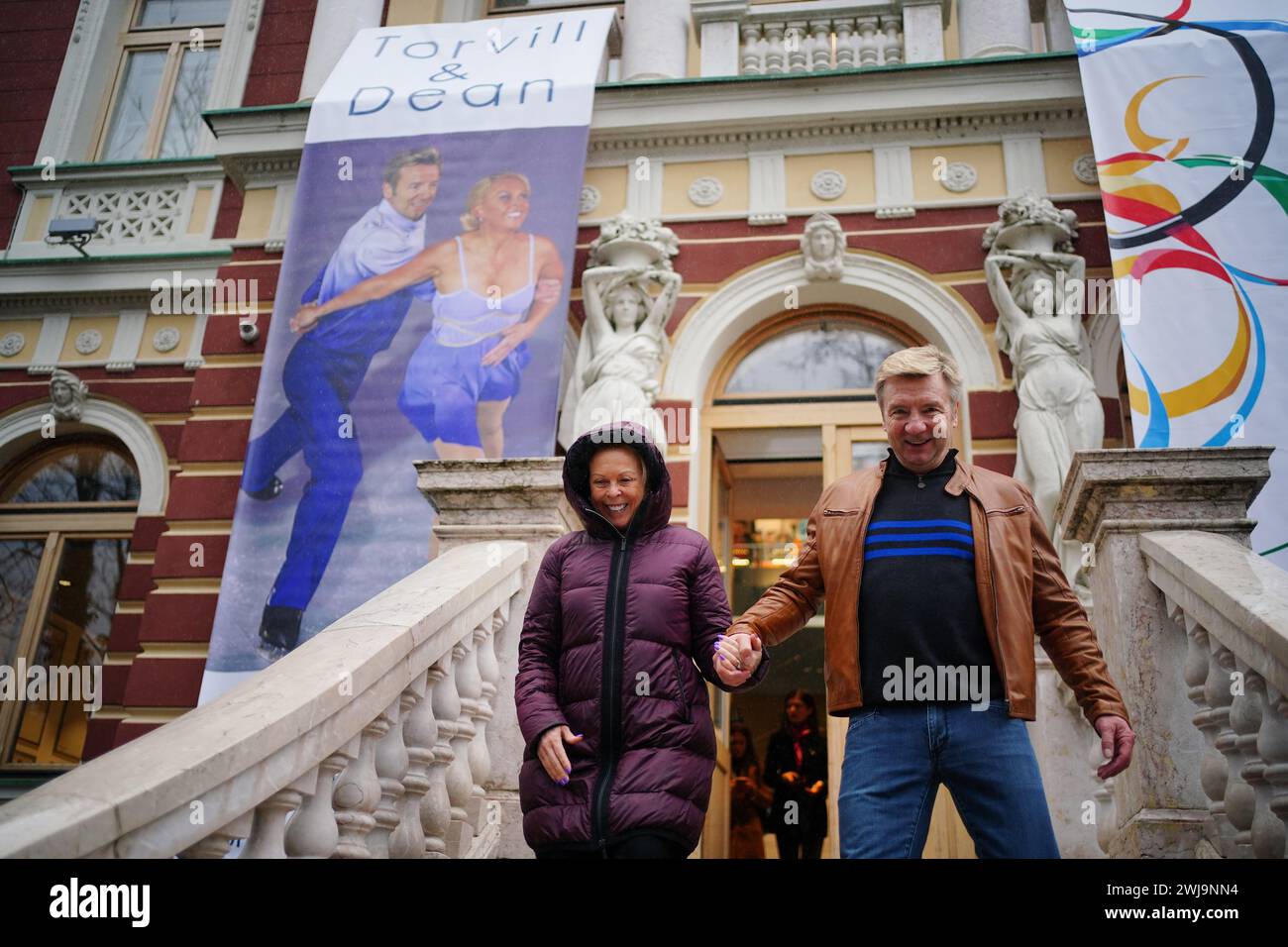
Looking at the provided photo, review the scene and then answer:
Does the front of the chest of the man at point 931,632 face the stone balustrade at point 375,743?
no

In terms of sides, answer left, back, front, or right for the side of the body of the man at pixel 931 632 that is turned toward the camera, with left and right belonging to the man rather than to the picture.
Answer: front

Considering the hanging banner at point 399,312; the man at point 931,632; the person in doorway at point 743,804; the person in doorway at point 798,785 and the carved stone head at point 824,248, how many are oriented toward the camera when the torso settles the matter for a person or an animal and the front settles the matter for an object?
5

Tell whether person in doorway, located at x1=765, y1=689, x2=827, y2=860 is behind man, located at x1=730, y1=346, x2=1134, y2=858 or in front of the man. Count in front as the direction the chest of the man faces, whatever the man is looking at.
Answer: behind

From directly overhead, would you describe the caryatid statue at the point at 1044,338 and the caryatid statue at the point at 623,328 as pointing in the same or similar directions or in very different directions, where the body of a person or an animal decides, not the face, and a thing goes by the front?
same or similar directions

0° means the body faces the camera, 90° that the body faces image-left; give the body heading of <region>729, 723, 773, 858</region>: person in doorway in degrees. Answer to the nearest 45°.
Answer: approximately 0°

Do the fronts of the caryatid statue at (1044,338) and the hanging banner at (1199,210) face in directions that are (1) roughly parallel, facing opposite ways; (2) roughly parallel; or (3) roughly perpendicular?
roughly parallel

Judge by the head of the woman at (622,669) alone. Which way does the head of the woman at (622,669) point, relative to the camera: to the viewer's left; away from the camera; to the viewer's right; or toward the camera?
toward the camera

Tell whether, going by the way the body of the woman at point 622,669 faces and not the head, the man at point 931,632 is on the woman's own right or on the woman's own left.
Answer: on the woman's own left

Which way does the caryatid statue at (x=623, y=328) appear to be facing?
toward the camera

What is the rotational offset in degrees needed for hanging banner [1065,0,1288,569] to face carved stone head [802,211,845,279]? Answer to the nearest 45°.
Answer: approximately 90° to its right

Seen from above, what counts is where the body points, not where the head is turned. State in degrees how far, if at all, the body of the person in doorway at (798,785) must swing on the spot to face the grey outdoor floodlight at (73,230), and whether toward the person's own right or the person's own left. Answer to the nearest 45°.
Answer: approximately 90° to the person's own right

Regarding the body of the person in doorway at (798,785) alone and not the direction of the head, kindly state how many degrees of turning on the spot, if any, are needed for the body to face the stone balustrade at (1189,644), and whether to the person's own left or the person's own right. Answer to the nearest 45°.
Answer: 0° — they already face it

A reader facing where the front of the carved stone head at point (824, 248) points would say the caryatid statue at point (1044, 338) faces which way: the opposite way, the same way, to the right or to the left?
the same way

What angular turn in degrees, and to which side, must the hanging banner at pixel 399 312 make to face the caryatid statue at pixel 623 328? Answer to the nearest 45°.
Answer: approximately 45° to its left

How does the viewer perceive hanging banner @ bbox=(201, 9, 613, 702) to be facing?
facing the viewer

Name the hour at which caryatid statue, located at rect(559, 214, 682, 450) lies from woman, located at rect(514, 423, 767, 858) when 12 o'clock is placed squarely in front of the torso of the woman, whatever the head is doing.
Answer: The caryatid statue is roughly at 6 o'clock from the woman.

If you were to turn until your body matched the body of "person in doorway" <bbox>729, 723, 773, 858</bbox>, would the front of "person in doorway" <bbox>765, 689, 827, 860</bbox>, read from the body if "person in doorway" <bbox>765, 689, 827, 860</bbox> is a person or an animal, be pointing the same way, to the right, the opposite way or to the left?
the same way

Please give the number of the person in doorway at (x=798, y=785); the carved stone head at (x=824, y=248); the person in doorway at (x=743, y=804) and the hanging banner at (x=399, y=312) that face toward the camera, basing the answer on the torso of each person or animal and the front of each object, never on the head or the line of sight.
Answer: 4

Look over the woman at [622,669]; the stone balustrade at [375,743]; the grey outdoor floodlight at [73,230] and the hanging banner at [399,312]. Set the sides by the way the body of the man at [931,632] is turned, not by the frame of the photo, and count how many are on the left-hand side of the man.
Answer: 0
